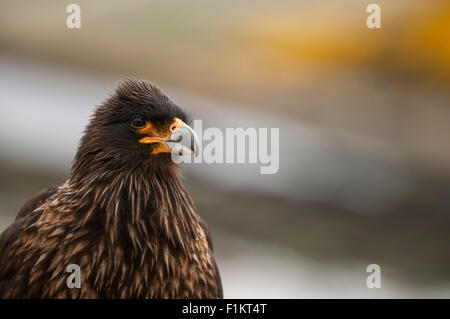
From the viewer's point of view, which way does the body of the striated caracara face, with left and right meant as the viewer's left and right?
facing the viewer and to the right of the viewer
